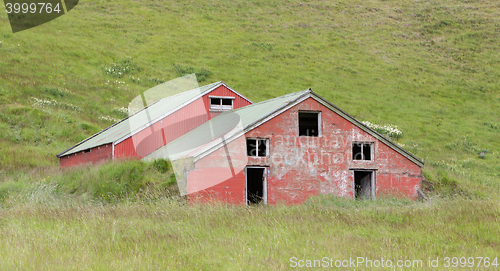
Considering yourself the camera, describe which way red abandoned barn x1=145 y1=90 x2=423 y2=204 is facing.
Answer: facing the viewer

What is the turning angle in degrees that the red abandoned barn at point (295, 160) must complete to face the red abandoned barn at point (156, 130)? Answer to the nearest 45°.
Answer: approximately 135° to its right
